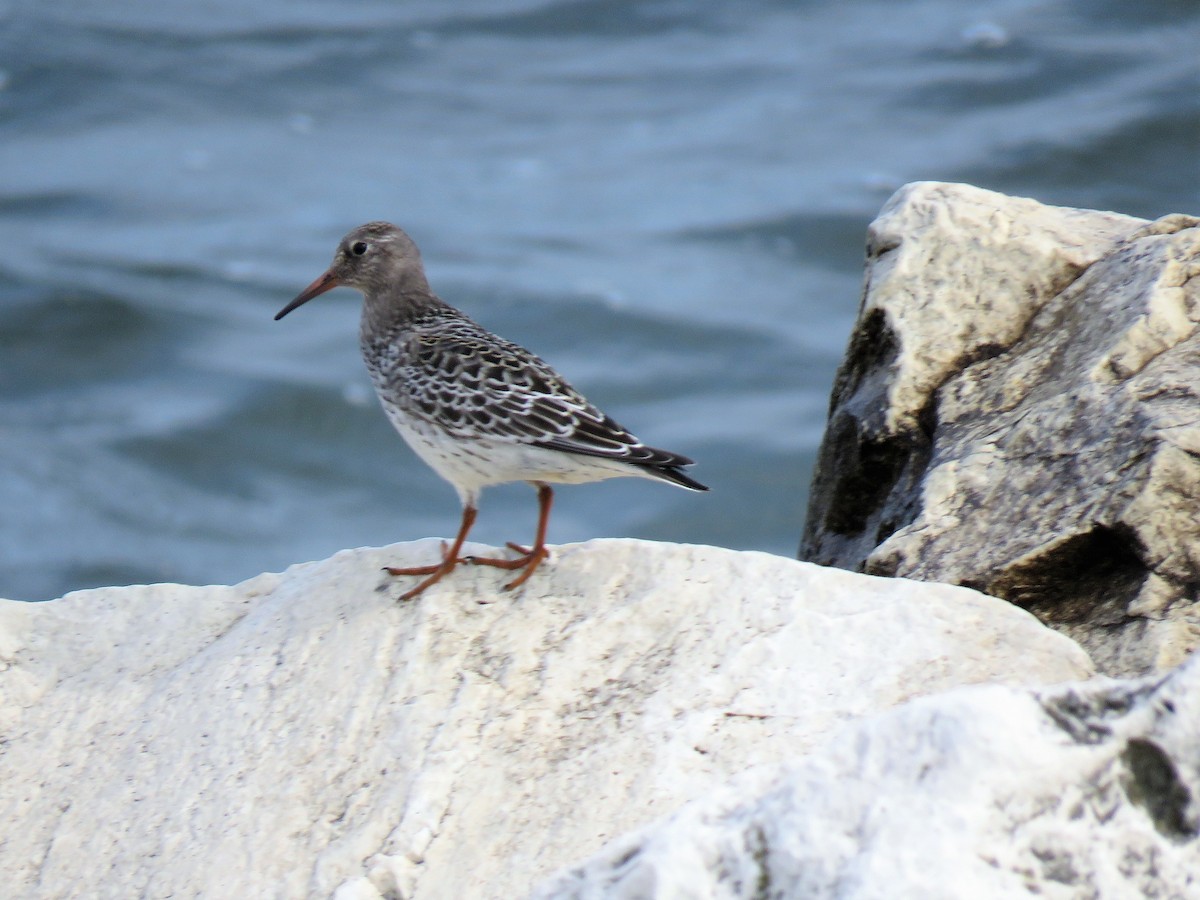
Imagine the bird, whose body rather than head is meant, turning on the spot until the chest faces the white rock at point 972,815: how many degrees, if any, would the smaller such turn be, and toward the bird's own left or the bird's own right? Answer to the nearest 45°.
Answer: approximately 90° to the bird's own left

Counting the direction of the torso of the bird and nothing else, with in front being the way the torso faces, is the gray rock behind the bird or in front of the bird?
behind

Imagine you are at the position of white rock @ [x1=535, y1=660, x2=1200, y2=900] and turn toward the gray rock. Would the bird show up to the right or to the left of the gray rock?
left

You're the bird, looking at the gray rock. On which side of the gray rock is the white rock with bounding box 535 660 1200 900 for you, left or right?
right

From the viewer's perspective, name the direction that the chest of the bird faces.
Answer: to the viewer's left
